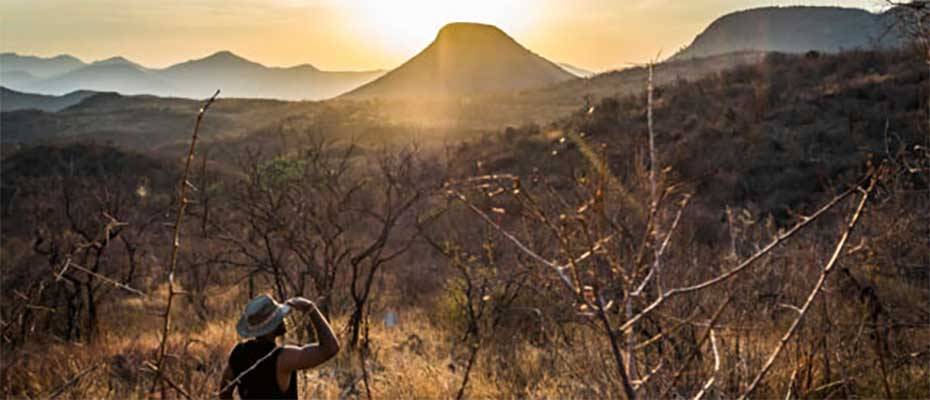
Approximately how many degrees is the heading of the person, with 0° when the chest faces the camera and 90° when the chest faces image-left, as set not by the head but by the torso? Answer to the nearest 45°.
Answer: approximately 225°
